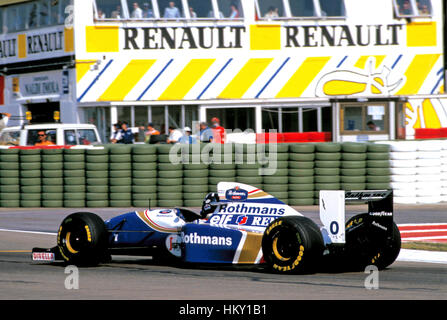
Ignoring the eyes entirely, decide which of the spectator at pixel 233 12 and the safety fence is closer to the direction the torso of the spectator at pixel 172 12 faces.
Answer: the safety fence

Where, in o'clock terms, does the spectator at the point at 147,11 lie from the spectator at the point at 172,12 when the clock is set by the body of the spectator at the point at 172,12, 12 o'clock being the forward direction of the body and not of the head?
the spectator at the point at 147,11 is roughly at 3 o'clock from the spectator at the point at 172,12.

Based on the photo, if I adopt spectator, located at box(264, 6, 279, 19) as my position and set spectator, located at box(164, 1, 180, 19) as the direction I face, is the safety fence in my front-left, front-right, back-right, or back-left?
front-left

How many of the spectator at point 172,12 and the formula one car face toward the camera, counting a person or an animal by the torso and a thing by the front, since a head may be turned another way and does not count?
1

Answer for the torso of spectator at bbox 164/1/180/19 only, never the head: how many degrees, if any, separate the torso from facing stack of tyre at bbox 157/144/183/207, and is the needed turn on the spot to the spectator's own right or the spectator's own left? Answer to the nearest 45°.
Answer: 0° — they already face it

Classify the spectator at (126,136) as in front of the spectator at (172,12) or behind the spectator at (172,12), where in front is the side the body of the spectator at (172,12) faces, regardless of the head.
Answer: in front

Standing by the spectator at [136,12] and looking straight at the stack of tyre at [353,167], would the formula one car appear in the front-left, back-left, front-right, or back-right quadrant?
front-right

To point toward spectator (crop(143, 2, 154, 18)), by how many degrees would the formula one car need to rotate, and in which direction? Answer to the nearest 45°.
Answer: approximately 45° to its right

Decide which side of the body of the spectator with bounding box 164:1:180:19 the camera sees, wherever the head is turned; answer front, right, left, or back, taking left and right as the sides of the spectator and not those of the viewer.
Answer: front

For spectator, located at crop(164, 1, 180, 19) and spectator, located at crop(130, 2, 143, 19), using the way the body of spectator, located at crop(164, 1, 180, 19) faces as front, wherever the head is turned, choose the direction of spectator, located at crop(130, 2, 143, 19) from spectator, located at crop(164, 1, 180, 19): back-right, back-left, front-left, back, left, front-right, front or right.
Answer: right

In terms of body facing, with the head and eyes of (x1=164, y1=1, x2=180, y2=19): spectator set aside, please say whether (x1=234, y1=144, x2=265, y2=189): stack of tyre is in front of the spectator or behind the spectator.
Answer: in front

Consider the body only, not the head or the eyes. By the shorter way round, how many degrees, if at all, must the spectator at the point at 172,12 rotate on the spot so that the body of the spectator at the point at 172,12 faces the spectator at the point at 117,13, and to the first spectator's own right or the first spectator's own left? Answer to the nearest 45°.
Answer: approximately 90° to the first spectator's own right

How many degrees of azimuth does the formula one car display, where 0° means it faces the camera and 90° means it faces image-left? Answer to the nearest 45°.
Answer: approximately 135°

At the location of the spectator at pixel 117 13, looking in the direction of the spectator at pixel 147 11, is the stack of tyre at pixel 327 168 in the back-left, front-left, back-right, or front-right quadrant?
front-right

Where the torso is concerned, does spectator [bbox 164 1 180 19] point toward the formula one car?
yes

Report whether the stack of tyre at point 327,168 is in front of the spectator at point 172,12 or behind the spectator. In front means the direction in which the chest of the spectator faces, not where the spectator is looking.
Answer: in front

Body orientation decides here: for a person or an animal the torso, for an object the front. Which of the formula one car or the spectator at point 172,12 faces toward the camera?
the spectator
